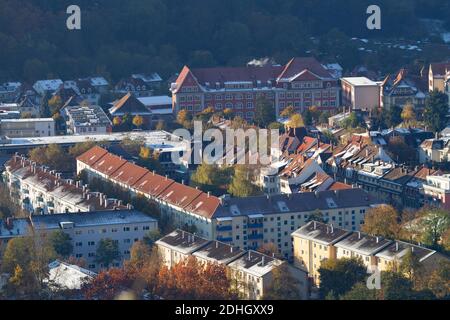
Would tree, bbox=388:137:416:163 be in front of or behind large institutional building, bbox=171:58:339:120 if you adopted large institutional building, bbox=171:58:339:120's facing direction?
in front

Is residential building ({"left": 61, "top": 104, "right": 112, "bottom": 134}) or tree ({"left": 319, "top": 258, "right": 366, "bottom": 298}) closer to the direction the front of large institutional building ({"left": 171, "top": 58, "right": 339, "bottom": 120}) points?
the tree

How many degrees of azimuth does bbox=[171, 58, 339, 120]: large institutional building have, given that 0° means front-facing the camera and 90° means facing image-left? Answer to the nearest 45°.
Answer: approximately 0°

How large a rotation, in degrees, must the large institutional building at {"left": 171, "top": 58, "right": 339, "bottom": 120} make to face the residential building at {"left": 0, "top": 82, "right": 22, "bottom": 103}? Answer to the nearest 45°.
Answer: approximately 90° to its right

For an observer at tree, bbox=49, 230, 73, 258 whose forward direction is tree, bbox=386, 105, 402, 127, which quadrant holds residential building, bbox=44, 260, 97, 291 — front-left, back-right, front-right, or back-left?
back-right

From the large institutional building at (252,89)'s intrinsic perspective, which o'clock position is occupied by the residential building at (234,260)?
The residential building is roughly at 12 o'clock from the large institutional building.

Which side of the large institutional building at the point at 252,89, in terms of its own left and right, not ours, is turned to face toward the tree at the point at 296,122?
front

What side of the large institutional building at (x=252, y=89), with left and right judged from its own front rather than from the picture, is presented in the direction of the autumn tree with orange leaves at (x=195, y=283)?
front

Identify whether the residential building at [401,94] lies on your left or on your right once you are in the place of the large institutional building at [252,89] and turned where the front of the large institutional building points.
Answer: on your left

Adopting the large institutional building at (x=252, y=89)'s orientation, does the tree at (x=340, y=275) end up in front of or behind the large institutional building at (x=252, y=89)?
in front

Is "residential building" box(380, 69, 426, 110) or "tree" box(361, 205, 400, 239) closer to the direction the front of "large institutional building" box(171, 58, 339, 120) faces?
the tree

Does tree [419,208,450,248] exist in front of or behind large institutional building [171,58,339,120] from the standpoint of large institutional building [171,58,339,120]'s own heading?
in front

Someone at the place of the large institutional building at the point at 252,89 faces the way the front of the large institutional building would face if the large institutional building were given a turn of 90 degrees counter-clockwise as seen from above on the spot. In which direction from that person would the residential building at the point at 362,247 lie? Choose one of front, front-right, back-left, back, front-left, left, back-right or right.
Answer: right
